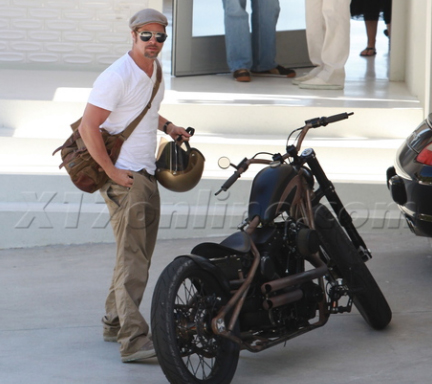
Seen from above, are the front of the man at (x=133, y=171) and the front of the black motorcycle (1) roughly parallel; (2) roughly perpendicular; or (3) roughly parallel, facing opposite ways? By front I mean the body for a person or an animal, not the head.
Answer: roughly perpendicular

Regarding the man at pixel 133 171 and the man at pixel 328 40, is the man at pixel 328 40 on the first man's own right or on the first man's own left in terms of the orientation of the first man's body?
on the first man's own left

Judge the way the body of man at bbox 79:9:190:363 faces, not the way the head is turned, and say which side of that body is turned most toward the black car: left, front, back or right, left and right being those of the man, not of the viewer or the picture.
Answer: left

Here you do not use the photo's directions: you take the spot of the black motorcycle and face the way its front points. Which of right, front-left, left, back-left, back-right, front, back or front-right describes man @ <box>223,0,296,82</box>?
front-left

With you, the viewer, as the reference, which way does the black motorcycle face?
facing away from the viewer and to the right of the viewer

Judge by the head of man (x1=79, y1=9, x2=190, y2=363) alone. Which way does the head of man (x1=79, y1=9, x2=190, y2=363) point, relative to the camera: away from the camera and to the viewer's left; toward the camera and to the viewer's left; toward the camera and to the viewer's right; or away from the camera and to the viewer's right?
toward the camera and to the viewer's right

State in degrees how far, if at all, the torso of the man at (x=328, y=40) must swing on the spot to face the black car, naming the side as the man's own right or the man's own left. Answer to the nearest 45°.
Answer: approximately 90° to the man's own left
